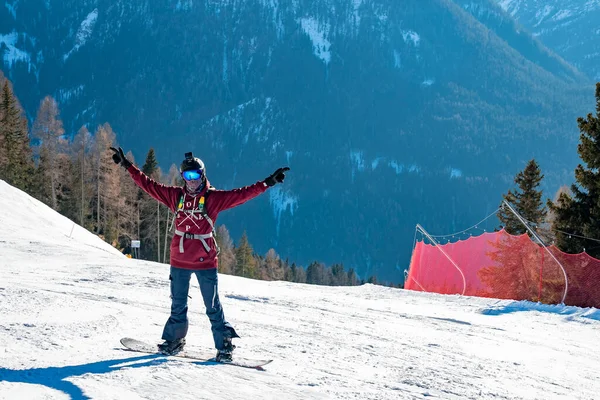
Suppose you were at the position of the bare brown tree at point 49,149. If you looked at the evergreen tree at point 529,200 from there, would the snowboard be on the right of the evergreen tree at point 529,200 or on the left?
right

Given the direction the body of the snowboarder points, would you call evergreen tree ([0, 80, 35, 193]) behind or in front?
behind

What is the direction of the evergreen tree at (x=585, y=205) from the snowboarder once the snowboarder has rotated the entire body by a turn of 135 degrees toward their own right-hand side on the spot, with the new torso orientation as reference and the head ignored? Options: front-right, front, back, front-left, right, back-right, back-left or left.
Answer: right

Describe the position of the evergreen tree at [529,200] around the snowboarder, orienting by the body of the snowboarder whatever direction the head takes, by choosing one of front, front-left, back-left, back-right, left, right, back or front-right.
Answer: back-left

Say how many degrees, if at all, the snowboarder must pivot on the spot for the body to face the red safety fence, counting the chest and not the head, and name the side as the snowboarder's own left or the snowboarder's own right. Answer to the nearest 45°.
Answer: approximately 135° to the snowboarder's own left

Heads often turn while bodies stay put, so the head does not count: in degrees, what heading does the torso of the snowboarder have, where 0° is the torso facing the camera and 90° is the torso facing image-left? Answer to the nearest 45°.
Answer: approximately 0°
